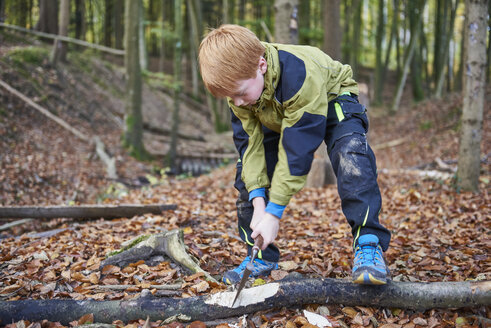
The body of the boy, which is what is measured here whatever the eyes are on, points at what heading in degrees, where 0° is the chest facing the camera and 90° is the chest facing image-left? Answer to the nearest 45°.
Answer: approximately 45°

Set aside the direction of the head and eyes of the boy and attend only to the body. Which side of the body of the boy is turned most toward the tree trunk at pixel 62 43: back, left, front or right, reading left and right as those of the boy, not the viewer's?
right

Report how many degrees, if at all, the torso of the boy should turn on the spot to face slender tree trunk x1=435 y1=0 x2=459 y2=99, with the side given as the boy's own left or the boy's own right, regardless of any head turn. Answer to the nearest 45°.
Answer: approximately 135° to the boy's own right

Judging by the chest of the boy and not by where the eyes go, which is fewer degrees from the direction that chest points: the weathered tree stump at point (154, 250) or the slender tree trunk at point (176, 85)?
the weathered tree stump

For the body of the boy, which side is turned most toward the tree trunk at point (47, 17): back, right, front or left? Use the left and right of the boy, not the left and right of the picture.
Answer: right

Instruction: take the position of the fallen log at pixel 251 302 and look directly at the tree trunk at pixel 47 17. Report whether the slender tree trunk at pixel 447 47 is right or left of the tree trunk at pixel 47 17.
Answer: right

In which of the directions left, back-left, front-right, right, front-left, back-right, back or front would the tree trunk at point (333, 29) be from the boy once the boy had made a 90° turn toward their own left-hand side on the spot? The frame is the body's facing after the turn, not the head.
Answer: back-left

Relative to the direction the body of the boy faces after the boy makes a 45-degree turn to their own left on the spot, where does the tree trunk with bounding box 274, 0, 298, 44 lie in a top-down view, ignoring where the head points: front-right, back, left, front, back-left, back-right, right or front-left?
back

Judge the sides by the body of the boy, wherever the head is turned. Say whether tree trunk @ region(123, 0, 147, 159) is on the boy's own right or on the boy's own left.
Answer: on the boy's own right

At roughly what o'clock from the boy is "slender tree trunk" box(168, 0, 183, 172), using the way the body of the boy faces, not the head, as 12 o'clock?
The slender tree trunk is roughly at 4 o'clock from the boy.
